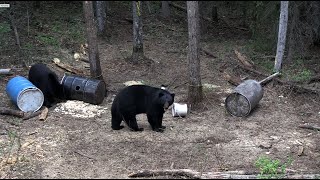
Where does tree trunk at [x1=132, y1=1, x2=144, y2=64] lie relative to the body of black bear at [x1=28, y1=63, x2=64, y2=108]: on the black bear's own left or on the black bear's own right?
on the black bear's own left

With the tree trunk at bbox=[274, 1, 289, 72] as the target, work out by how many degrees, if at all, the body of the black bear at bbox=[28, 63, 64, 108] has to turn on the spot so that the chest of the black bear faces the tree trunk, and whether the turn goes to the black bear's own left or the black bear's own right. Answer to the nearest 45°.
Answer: approximately 45° to the black bear's own left

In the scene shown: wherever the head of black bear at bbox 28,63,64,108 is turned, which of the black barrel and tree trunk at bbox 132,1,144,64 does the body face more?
the black barrel

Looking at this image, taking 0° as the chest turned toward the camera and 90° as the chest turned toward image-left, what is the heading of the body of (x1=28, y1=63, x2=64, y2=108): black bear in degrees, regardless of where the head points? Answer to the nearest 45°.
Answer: approximately 315°

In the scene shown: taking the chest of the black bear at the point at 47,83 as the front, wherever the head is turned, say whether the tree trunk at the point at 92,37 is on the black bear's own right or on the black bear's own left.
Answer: on the black bear's own left

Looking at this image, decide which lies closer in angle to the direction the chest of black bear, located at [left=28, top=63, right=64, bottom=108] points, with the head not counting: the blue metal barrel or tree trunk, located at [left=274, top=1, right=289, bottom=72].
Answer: the tree trunk

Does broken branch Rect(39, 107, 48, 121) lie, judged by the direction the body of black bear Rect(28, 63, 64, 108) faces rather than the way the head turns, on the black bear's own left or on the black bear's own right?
on the black bear's own right

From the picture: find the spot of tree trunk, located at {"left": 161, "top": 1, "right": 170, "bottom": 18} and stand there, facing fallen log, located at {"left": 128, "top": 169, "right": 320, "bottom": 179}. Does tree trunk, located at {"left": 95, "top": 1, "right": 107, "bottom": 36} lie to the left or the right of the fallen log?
right
